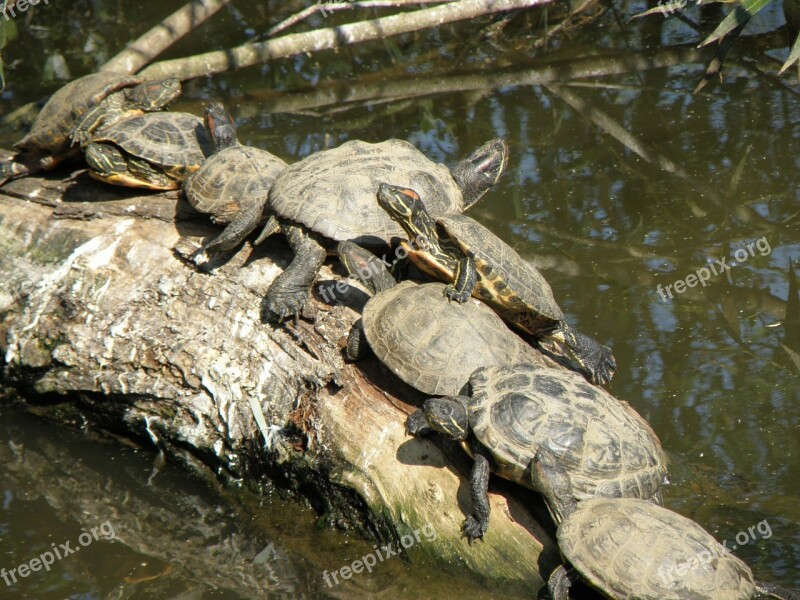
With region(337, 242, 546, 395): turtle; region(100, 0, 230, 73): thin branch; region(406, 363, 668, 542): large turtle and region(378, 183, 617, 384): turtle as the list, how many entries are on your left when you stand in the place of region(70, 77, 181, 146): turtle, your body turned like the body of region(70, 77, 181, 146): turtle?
1

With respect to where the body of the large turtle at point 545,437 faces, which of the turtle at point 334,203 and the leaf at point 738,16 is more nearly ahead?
the turtle

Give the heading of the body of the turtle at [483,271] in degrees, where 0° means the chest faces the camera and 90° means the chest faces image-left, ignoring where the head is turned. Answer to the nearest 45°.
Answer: approximately 90°

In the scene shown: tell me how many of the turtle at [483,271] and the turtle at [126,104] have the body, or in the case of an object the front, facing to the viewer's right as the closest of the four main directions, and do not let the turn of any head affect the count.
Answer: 1

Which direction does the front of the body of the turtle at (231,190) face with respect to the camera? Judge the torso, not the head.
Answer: away from the camera

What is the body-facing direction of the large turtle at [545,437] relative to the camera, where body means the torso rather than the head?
to the viewer's left

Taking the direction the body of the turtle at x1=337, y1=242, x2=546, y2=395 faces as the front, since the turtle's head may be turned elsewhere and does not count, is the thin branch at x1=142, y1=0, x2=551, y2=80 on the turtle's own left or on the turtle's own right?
on the turtle's own right

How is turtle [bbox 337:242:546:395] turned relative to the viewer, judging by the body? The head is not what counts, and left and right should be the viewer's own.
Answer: facing away from the viewer and to the left of the viewer

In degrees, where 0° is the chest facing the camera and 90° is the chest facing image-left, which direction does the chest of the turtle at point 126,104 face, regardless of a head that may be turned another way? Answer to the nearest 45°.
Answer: approximately 270°

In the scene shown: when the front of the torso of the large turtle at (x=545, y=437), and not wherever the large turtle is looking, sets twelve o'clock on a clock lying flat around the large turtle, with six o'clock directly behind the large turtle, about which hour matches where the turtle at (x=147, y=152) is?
The turtle is roughly at 2 o'clock from the large turtle.
